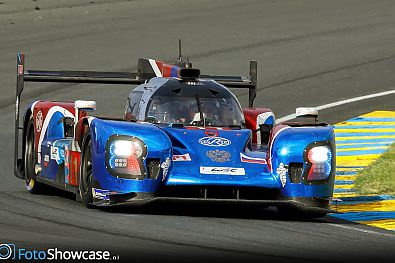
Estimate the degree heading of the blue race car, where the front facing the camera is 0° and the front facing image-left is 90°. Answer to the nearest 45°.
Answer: approximately 0°
